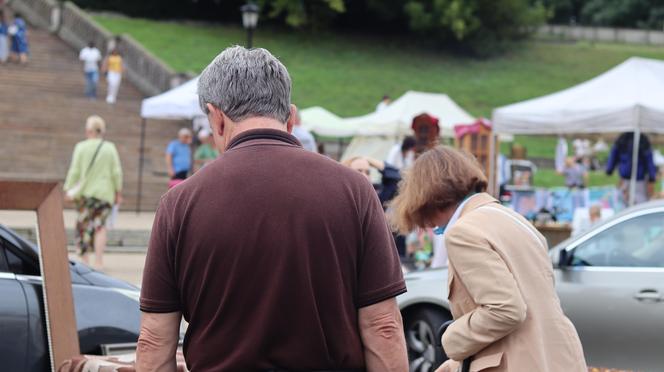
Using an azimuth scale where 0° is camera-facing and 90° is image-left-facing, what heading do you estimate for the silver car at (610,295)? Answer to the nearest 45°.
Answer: approximately 90°

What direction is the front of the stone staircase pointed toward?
toward the camera

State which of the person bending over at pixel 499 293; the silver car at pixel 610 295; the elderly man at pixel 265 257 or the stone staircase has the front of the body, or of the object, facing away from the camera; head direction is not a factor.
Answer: the elderly man

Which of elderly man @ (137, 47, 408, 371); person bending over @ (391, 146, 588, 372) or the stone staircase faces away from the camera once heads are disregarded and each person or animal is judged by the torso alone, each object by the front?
the elderly man

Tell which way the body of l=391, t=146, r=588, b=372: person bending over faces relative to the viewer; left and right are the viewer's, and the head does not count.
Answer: facing to the left of the viewer

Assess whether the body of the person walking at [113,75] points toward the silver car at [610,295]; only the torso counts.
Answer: no

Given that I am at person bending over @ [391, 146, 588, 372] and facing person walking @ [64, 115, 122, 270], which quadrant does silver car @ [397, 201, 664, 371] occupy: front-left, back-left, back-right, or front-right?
front-right

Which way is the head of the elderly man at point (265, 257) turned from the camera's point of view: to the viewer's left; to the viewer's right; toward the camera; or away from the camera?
away from the camera

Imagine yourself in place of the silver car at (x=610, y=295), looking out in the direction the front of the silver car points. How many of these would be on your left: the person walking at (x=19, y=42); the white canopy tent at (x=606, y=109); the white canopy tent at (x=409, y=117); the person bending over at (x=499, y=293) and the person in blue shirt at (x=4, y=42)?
1
